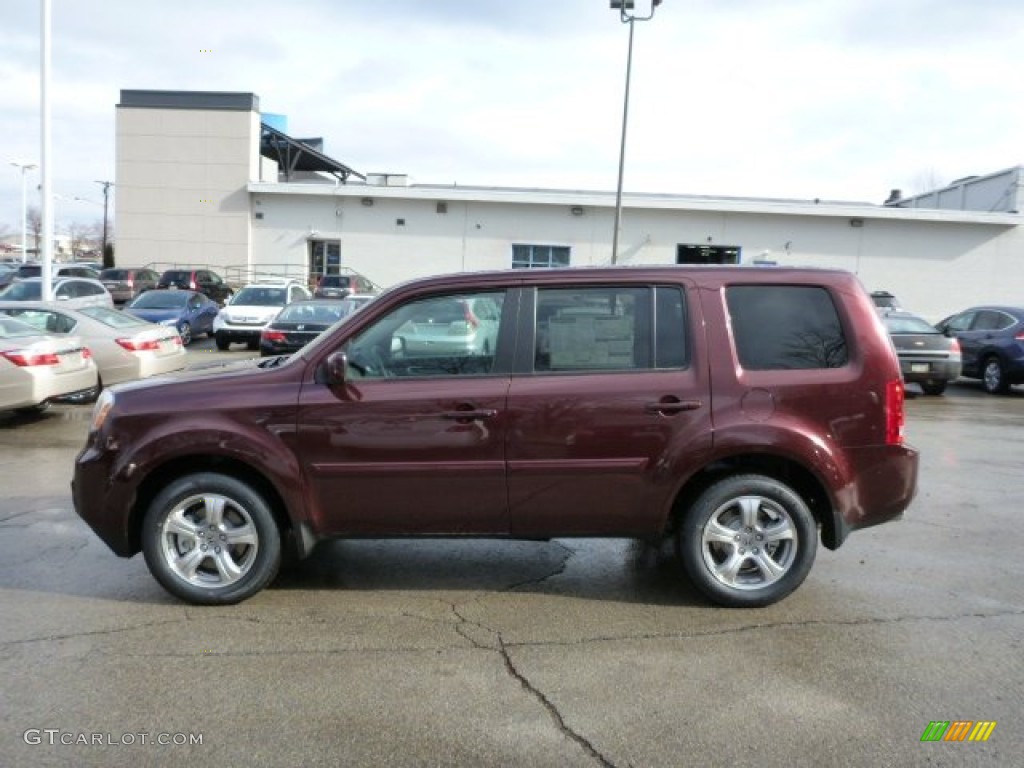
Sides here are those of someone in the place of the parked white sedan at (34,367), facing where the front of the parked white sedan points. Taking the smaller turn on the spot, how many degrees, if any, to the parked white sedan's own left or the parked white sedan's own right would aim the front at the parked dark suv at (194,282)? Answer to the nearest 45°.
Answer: approximately 45° to the parked white sedan's own right

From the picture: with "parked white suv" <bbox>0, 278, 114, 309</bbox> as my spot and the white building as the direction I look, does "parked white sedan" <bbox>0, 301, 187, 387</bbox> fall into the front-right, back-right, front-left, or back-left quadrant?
back-right

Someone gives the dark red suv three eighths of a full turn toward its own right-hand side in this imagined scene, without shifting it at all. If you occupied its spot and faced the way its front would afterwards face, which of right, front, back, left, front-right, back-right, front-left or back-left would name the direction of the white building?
front-left

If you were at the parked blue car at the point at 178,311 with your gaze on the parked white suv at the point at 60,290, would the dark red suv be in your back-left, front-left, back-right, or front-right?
back-left

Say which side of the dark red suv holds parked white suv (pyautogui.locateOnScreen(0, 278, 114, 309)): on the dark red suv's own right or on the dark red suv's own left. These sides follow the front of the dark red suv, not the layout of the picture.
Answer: on the dark red suv's own right

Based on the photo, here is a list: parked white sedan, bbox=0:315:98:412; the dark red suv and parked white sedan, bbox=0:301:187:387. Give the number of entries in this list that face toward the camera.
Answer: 0

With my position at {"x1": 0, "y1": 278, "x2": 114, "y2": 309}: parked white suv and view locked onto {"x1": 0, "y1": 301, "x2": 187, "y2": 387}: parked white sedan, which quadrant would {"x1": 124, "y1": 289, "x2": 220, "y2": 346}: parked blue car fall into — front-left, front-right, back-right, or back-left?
front-left

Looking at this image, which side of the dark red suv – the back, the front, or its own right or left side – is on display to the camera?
left

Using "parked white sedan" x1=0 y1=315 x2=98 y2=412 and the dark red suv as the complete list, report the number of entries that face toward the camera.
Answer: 0

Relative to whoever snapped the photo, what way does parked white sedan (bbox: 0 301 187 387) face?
facing away from the viewer and to the left of the viewer

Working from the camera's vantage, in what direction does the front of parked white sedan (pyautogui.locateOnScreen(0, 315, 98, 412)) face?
facing away from the viewer and to the left of the viewer

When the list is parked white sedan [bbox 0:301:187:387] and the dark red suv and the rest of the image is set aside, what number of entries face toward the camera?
0

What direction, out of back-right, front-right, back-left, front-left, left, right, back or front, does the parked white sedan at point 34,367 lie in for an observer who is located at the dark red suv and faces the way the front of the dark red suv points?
front-right
